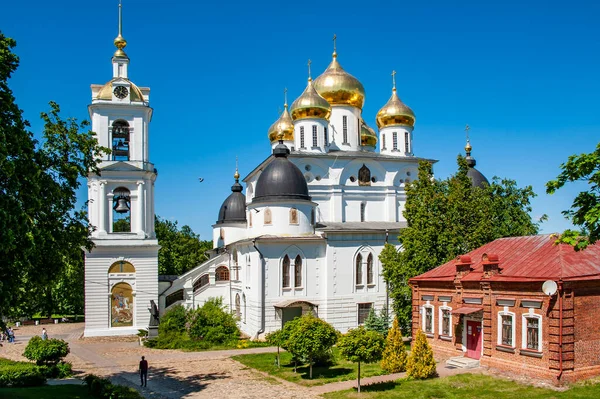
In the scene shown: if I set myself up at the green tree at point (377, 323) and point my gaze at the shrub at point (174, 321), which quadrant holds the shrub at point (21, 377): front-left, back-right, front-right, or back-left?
front-left

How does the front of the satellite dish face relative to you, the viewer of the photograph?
facing the viewer

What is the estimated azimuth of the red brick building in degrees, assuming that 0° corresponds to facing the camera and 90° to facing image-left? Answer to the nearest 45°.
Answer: approximately 45°

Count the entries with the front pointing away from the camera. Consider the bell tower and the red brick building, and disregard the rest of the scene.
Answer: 0

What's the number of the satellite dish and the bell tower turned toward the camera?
2
